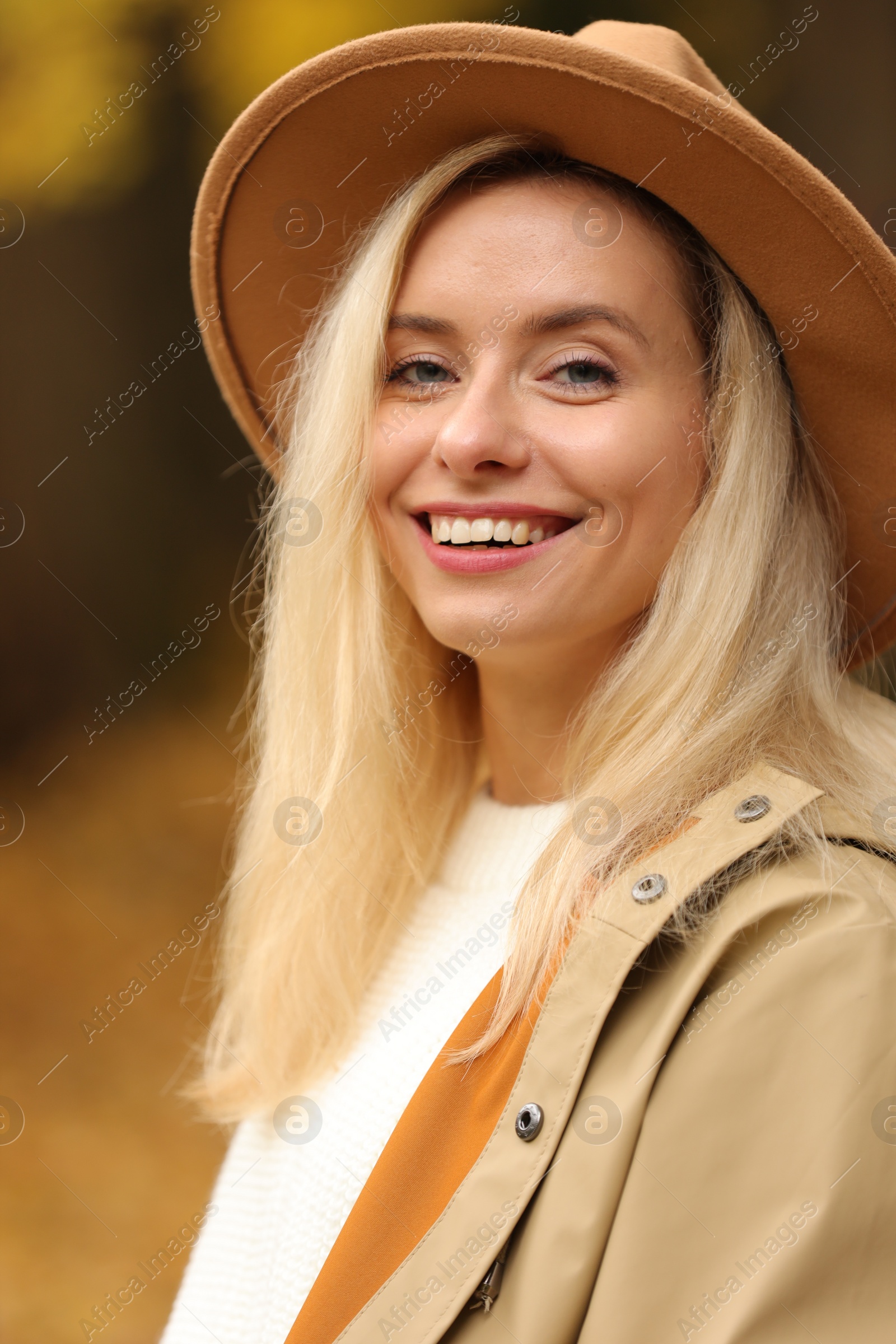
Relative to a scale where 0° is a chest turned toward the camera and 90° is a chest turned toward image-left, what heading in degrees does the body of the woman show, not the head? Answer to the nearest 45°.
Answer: approximately 45°
